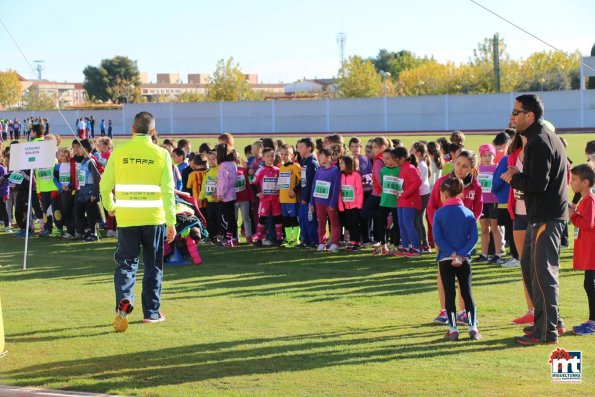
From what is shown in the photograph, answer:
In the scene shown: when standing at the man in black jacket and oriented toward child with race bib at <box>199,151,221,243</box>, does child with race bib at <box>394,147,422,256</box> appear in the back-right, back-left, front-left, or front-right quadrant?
front-right

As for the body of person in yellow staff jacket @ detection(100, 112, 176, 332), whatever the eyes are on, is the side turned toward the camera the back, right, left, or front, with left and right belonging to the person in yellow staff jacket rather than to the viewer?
back

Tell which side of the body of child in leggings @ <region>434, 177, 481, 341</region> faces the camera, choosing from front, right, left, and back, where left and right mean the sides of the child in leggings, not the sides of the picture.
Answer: back

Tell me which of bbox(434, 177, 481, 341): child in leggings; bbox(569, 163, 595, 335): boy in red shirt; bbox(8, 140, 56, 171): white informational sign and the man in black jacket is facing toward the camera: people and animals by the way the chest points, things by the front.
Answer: the white informational sign

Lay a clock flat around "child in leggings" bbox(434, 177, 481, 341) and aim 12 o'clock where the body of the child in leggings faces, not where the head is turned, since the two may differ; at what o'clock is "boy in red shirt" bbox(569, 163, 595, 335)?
The boy in red shirt is roughly at 2 o'clock from the child in leggings.

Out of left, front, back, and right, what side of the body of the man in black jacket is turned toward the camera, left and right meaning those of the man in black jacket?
left

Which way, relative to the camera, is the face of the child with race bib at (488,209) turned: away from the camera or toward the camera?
toward the camera

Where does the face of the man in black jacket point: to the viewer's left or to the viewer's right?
to the viewer's left

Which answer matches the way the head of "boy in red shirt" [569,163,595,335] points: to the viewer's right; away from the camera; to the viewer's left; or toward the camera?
to the viewer's left

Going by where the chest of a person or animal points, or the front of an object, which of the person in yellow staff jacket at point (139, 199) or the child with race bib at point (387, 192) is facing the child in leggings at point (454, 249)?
the child with race bib

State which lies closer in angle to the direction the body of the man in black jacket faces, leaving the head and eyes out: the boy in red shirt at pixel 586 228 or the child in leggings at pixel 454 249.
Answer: the child in leggings

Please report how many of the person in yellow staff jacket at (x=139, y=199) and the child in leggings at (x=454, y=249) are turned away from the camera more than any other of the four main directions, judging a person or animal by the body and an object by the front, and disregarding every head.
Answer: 2

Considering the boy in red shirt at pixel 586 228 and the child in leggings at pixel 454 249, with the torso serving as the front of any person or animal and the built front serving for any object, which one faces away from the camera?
the child in leggings

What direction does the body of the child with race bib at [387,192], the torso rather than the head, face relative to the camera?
toward the camera

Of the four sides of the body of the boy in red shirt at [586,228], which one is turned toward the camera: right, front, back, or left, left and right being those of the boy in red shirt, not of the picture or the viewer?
left

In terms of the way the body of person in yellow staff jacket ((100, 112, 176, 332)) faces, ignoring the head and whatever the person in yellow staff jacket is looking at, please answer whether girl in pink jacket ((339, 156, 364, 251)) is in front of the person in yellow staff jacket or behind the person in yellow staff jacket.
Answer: in front

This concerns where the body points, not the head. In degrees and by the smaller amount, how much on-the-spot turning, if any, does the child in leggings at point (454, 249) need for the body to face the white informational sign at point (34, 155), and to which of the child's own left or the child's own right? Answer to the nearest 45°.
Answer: approximately 45° to the child's own left

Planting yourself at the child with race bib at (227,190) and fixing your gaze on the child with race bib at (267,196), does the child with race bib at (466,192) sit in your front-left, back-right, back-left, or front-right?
front-right

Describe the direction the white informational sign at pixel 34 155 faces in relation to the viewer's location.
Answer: facing the viewer
